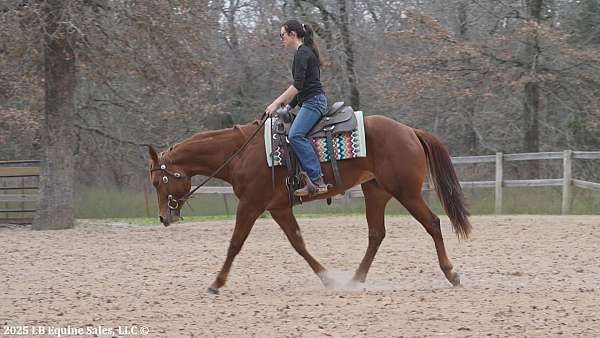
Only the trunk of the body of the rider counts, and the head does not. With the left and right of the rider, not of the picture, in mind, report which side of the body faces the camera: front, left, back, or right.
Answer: left

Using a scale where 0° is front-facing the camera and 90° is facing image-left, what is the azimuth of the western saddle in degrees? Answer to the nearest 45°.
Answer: approximately 90°

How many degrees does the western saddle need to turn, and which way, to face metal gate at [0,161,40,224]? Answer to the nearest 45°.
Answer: approximately 45° to its right

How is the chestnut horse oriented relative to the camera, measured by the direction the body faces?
to the viewer's left

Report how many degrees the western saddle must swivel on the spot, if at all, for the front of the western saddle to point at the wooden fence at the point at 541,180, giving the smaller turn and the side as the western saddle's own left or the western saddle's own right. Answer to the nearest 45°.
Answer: approximately 135° to the western saddle's own right
